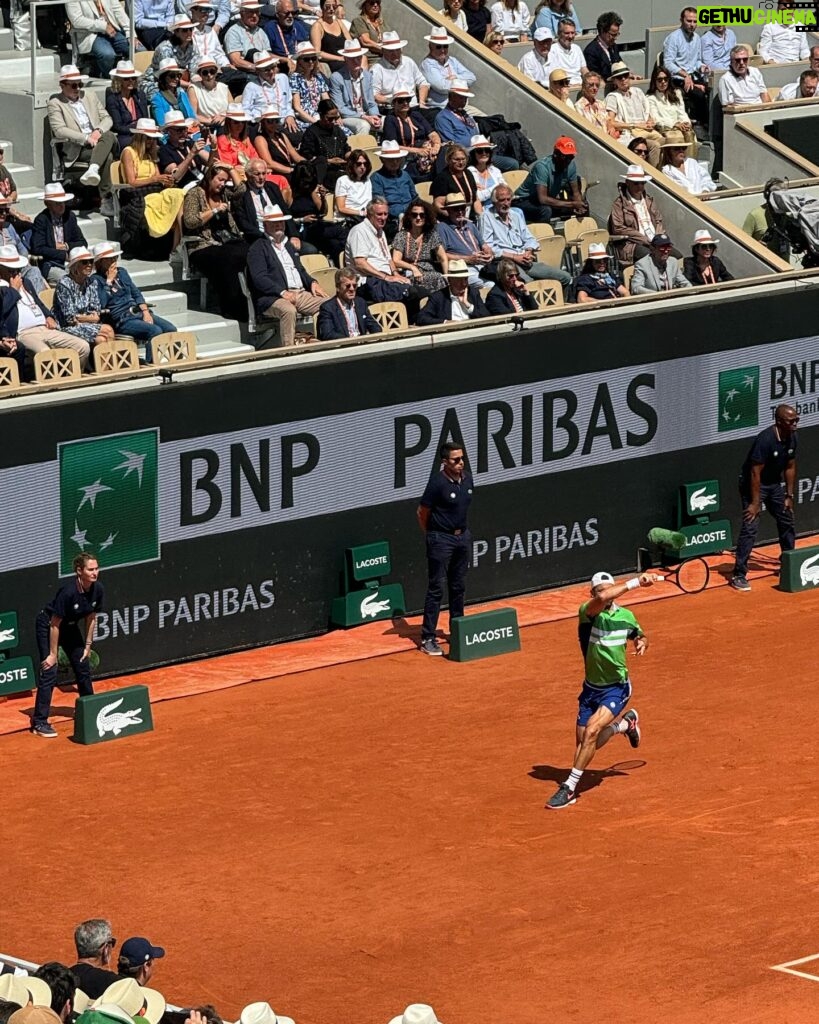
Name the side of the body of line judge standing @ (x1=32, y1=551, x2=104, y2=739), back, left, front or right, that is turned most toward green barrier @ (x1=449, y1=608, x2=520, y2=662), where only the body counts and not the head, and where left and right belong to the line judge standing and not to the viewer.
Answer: left

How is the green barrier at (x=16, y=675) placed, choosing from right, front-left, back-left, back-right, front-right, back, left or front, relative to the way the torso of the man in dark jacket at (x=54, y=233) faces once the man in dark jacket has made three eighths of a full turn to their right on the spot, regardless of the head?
left

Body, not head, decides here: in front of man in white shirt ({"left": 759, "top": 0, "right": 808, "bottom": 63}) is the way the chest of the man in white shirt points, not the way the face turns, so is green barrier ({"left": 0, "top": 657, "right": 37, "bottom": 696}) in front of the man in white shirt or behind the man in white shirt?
in front

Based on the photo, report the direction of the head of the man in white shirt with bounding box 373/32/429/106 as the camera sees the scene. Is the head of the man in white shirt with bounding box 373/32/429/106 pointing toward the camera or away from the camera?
toward the camera

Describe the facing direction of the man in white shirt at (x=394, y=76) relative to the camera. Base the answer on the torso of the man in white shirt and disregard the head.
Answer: toward the camera

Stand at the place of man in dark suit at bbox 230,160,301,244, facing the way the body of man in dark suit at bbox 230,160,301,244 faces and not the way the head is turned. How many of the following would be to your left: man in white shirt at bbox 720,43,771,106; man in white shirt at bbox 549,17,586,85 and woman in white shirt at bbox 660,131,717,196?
3

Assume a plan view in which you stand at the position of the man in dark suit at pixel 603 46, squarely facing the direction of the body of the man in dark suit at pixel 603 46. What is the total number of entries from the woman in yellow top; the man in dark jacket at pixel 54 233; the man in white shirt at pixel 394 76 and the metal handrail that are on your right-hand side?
4

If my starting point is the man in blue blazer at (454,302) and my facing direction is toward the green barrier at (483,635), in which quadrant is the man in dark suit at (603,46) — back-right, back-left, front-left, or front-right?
back-left

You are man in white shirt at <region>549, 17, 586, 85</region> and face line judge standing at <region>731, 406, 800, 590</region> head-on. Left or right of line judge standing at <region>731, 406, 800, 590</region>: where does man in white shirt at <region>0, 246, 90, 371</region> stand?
right

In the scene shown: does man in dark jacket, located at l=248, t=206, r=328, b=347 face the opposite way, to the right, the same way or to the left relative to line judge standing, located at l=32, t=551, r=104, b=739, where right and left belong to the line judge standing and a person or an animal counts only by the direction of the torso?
the same way

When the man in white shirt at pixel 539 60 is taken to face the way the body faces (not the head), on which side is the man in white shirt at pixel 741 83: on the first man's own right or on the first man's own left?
on the first man's own left

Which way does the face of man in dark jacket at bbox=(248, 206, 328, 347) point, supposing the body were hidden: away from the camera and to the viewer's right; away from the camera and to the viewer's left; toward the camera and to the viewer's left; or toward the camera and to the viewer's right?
toward the camera and to the viewer's right

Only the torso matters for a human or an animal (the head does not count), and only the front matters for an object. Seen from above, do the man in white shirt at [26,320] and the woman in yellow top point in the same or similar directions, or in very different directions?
same or similar directions

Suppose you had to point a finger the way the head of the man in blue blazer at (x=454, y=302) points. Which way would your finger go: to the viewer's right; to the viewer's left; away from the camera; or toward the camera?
toward the camera

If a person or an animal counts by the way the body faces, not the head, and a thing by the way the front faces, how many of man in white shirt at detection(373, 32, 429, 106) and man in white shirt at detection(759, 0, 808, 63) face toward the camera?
2

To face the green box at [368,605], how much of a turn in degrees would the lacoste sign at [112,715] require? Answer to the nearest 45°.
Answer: approximately 90° to its left

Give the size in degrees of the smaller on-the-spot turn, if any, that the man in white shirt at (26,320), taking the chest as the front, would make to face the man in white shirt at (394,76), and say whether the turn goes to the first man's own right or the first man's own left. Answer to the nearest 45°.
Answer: approximately 90° to the first man's own left

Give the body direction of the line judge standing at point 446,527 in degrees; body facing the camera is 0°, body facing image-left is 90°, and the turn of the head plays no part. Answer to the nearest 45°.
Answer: approximately 315°

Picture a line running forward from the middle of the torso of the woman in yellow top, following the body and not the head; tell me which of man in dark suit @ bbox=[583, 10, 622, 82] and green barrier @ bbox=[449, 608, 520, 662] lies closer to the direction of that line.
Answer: the green barrier

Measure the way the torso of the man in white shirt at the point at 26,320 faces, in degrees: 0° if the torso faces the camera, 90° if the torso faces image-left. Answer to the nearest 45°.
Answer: approximately 315°

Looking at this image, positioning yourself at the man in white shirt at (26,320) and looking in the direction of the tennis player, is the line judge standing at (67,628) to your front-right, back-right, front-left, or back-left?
front-right

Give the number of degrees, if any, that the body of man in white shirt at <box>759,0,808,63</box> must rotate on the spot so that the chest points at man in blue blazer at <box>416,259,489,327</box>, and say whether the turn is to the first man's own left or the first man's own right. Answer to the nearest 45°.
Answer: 0° — they already face them
